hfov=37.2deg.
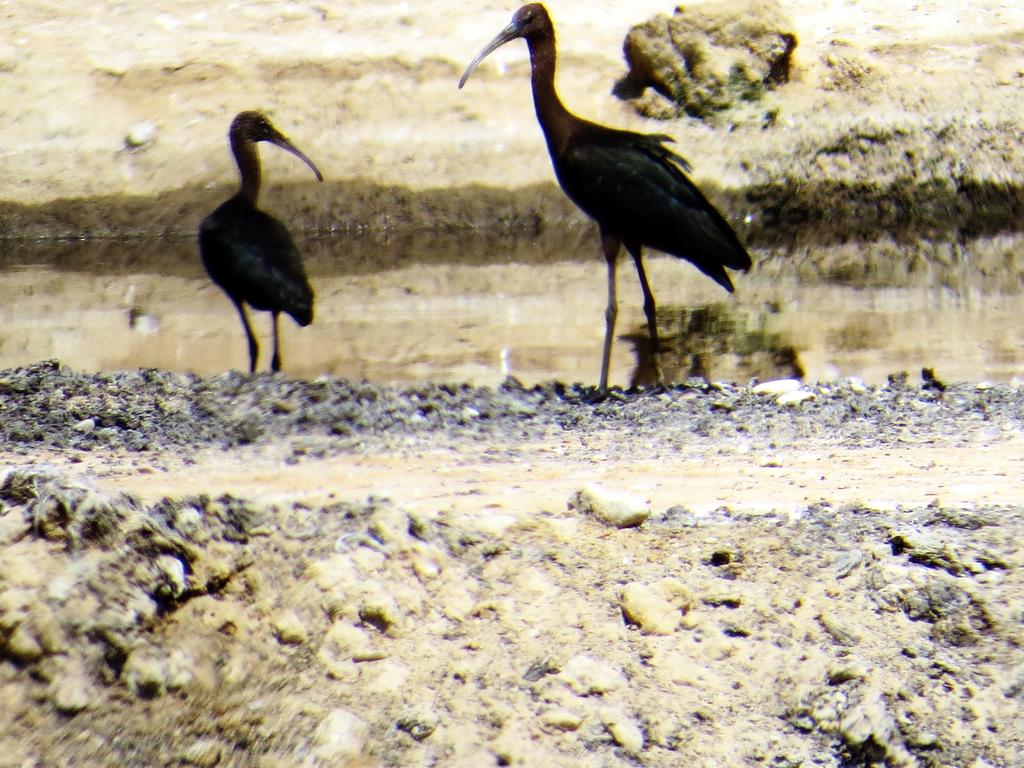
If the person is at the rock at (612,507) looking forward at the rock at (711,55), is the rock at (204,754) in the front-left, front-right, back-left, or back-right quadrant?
back-left

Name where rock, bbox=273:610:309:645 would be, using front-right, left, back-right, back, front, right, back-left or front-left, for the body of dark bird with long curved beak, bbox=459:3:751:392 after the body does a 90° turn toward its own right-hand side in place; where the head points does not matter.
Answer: back

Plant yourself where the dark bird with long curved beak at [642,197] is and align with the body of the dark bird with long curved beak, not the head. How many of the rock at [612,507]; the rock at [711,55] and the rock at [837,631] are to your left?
2

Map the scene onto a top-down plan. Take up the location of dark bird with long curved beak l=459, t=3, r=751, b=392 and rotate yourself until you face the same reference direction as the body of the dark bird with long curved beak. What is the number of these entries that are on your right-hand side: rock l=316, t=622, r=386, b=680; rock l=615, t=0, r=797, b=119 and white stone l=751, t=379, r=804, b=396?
1

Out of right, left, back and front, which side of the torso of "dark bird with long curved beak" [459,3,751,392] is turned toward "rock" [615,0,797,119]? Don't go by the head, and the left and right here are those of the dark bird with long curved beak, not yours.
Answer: right

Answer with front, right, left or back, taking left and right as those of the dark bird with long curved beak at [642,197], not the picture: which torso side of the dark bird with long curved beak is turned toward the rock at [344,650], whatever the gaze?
left

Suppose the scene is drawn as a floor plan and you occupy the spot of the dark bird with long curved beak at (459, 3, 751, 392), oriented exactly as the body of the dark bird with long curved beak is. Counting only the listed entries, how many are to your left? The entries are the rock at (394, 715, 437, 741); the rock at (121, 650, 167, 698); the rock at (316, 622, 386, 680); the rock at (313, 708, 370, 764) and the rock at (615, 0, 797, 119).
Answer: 4

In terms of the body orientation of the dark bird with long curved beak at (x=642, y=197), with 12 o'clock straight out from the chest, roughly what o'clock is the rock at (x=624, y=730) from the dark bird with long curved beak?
The rock is roughly at 9 o'clock from the dark bird with long curved beak.

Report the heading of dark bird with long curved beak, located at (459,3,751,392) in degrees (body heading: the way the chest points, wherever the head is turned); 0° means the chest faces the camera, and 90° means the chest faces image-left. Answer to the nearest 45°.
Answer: approximately 90°

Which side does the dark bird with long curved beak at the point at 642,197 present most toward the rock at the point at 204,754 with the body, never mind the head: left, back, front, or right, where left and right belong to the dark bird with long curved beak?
left

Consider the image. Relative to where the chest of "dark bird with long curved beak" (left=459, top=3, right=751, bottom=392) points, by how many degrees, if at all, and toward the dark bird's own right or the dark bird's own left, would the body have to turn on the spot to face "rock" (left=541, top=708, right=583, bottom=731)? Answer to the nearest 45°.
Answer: approximately 90° to the dark bird's own left

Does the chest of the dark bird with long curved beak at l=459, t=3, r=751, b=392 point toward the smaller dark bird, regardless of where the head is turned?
yes

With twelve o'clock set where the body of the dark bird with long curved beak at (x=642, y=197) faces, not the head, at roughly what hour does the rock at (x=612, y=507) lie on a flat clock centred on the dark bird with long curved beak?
The rock is roughly at 9 o'clock from the dark bird with long curved beak.

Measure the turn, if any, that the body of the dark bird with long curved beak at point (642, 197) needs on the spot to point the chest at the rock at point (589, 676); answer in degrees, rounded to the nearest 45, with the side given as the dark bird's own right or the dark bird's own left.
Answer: approximately 90° to the dark bird's own left

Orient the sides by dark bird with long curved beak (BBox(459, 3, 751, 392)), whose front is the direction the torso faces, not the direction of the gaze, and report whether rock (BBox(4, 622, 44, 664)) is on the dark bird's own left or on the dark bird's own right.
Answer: on the dark bird's own left

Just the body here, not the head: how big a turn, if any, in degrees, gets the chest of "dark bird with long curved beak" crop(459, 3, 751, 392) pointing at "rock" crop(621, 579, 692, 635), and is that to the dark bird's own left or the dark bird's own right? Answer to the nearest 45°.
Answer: approximately 90° to the dark bird's own left

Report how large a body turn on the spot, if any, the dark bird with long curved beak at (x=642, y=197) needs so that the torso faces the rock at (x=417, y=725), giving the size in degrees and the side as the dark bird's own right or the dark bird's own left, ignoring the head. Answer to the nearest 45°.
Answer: approximately 90° to the dark bird's own left
